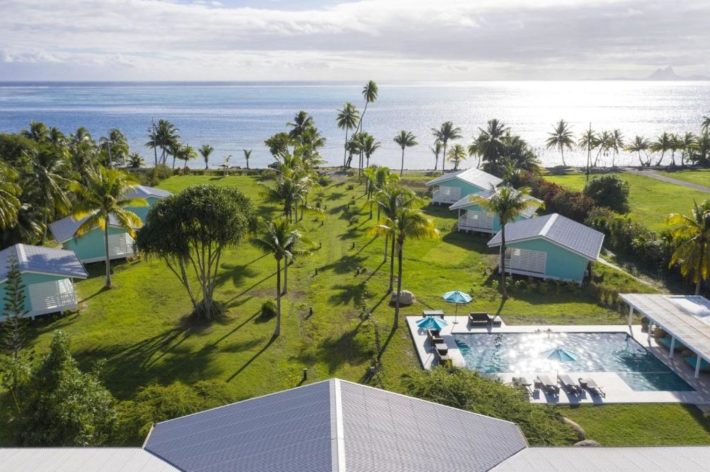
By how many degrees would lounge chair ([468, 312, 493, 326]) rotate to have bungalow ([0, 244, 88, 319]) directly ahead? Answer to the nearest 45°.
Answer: approximately 90° to its right

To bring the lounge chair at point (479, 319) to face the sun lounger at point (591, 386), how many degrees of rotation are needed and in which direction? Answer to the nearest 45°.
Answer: approximately 45° to its left

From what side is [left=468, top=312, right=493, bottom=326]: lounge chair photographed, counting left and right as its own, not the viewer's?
front

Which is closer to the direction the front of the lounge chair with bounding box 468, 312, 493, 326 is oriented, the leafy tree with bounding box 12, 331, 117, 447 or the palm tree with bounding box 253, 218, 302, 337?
the leafy tree

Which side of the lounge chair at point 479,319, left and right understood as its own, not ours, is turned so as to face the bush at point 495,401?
front

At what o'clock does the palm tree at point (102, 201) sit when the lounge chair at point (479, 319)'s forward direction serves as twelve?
The palm tree is roughly at 3 o'clock from the lounge chair.

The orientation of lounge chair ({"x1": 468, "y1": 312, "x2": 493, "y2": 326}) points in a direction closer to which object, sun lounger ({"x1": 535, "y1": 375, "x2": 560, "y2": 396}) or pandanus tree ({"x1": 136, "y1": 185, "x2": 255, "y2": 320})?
the sun lounger

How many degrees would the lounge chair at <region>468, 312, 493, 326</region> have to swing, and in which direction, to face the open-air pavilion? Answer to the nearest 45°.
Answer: approximately 90° to its left

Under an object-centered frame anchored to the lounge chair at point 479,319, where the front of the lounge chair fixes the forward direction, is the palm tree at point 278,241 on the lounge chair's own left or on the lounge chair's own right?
on the lounge chair's own right

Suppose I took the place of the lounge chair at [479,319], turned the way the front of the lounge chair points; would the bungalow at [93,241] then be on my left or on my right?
on my right
